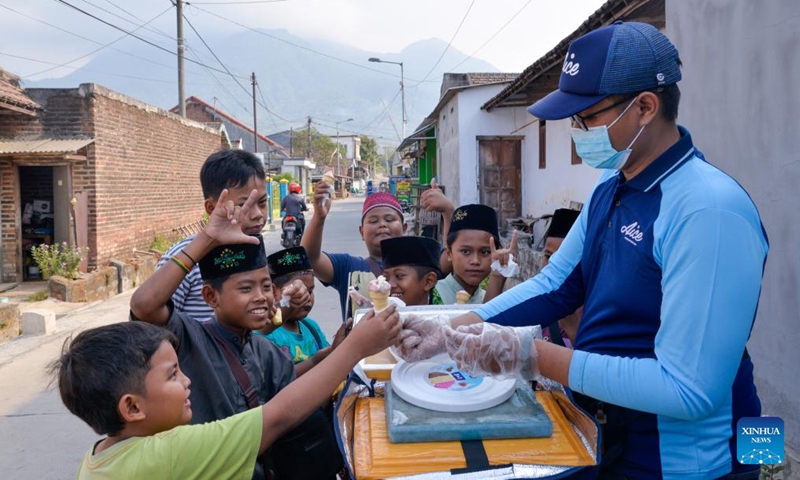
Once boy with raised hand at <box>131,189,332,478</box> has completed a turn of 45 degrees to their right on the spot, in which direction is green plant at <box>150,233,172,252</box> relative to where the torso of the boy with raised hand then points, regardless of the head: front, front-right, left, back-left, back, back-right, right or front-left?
back

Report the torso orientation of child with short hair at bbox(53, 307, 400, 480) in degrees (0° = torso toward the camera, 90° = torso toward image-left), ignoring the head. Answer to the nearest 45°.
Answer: approximately 270°

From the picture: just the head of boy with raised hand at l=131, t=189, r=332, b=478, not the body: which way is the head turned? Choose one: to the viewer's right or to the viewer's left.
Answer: to the viewer's right

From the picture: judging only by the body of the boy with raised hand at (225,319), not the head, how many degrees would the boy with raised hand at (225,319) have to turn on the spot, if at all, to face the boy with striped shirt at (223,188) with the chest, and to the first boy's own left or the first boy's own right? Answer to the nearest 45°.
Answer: approximately 135° to the first boy's own left

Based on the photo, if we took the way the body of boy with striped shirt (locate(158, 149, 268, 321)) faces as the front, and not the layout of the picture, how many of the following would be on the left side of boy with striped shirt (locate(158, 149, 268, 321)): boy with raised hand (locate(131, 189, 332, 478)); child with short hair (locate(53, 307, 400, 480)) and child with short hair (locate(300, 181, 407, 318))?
1

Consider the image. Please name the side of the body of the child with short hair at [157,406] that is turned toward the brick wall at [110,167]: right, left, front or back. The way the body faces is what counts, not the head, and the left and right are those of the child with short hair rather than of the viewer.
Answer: left

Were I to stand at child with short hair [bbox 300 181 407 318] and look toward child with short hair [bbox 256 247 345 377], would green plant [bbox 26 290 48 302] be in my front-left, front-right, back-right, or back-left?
back-right

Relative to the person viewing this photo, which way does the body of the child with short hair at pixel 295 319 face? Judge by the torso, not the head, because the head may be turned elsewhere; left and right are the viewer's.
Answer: facing the viewer and to the right of the viewer

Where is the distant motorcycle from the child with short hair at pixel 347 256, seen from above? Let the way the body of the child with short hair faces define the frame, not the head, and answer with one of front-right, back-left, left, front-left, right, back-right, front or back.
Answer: back

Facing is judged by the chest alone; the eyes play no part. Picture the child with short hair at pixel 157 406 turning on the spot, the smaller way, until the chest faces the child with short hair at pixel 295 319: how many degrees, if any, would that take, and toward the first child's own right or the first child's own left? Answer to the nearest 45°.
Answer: approximately 90° to the first child's own left

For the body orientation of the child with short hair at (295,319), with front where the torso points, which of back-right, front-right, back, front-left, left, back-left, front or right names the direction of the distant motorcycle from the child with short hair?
back-left
